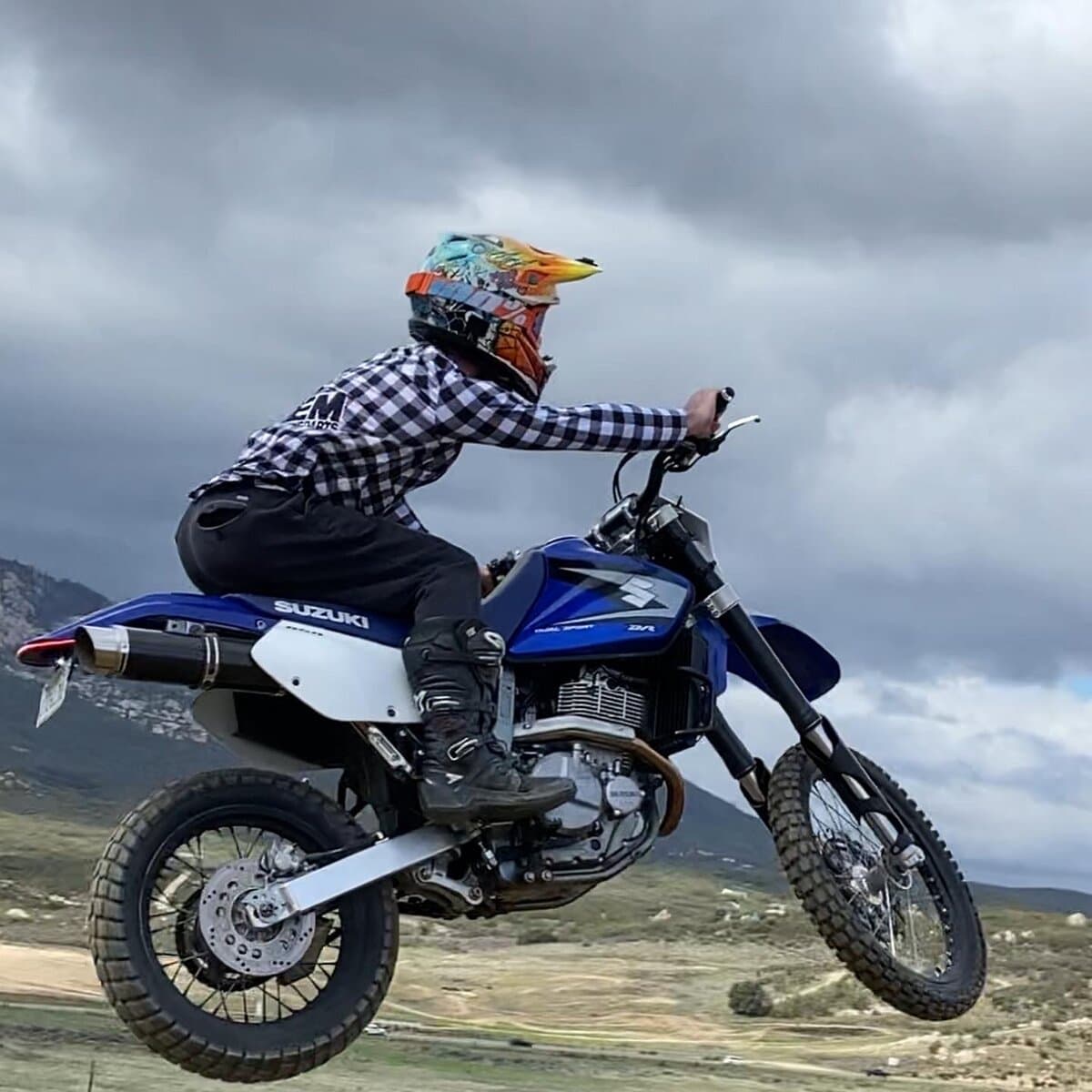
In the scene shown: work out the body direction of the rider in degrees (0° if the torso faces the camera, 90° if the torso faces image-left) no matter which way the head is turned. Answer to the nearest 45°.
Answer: approximately 270°

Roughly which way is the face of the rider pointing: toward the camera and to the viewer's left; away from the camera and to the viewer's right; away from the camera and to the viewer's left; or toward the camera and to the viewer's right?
away from the camera and to the viewer's right

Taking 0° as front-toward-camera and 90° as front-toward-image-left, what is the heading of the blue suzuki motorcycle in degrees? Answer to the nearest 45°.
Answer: approximately 270°
